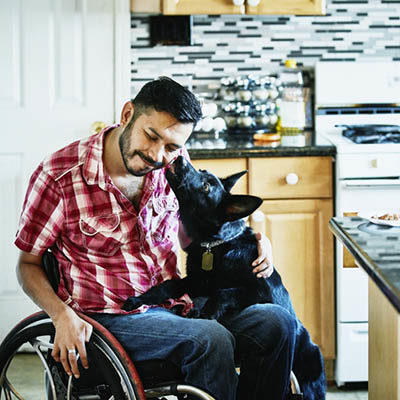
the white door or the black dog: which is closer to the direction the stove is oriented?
the black dog

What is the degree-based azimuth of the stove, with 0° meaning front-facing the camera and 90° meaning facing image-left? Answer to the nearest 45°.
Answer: approximately 0°

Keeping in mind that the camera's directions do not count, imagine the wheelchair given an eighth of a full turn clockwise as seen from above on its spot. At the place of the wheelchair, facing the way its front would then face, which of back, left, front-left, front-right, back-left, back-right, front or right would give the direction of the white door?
back

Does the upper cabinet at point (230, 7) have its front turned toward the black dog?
yes

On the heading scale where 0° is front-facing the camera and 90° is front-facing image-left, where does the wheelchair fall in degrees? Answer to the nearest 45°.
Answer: approximately 315°

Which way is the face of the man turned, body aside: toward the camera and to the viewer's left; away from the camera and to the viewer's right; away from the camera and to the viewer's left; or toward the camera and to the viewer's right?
toward the camera and to the viewer's right
